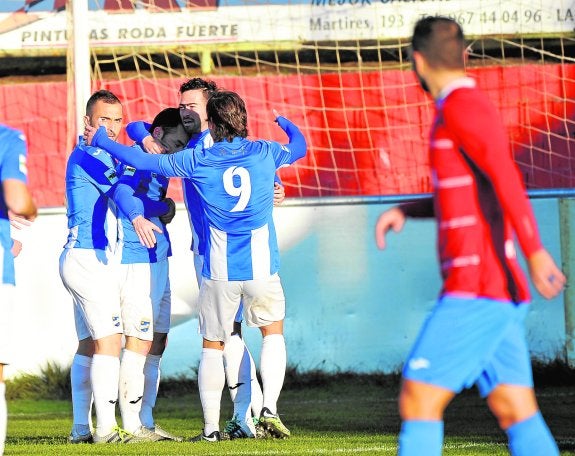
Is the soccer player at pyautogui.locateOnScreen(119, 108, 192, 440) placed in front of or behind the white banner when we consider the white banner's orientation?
in front

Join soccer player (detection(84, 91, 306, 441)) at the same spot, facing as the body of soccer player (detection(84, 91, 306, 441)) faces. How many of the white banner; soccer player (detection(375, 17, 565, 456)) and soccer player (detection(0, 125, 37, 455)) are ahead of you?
1

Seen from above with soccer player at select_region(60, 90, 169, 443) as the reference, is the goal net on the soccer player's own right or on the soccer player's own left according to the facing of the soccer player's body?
on the soccer player's own left

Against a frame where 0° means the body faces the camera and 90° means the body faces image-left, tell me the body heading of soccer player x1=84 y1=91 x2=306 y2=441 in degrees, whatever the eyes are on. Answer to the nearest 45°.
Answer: approximately 180°

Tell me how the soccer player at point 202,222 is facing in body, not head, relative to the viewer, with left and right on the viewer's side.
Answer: facing the viewer and to the left of the viewer

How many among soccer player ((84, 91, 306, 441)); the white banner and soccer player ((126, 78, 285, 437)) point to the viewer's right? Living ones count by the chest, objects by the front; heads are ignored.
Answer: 0

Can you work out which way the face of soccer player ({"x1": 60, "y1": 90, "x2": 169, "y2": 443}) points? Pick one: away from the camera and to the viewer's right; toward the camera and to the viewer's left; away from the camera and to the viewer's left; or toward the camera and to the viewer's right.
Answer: toward the camera and to the viewer's right

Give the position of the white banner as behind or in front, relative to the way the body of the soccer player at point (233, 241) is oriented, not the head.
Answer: in front

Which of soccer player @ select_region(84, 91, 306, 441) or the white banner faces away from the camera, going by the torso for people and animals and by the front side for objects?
the soccer player

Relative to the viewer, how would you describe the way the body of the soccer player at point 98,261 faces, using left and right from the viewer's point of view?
facing to the right of the viewer

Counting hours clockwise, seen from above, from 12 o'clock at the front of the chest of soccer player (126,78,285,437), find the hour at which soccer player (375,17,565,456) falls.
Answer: soccer player (375,17,565,456) is roughly at 10 o'clock from soccer player (126,78,285,437).

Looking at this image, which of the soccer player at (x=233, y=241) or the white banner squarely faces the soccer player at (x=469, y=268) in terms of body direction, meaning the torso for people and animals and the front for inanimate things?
the white banner

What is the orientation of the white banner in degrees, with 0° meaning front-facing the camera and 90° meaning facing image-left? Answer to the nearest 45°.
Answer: approximately 0°
